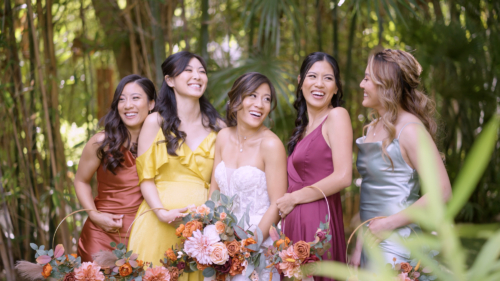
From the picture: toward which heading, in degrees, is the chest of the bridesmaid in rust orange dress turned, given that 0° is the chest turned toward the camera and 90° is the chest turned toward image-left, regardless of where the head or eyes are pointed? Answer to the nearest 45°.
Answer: approximately 315°

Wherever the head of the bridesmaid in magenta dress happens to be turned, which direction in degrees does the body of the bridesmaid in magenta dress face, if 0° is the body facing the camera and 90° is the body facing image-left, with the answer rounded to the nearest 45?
approximately 45°

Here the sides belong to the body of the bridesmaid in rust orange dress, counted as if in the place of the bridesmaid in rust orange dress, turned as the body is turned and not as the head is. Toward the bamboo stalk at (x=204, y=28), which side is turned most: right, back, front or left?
back

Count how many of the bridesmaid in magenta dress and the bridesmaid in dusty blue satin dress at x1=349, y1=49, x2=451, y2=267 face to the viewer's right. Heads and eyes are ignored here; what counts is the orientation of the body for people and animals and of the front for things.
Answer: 0

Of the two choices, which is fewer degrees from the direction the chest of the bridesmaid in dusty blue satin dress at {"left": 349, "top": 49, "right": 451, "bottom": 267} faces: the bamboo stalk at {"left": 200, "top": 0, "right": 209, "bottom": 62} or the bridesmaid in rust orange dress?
the bridesmaid in rust orange dress

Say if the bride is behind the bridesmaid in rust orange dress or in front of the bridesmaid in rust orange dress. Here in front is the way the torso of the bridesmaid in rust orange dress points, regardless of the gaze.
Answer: in front

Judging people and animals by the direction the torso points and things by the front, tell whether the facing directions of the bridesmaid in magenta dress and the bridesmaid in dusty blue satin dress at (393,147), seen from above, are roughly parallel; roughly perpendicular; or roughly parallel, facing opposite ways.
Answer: roughly parallel

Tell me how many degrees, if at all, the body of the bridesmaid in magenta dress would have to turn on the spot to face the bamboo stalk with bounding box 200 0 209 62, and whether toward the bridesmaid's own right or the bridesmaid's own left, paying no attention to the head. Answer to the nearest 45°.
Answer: approximately 90° to the bridesmaid's own right

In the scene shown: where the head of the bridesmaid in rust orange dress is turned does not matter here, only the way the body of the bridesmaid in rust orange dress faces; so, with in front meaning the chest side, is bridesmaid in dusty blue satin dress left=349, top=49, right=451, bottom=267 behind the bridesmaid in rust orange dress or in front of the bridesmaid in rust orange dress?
in front
